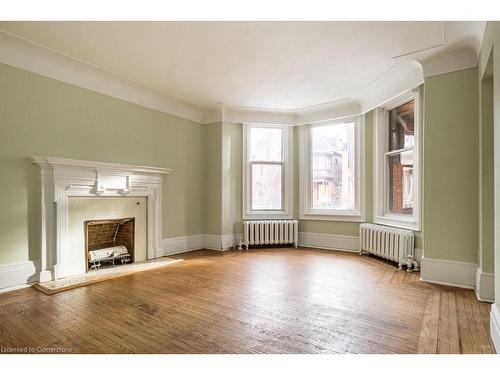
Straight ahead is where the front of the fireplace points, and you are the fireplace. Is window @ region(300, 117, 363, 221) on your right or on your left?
on your left

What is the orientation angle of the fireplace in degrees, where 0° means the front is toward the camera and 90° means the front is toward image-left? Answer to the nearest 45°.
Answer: approximately 315°

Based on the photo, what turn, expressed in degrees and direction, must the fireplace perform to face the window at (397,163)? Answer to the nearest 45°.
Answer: approximately 45° to its left
